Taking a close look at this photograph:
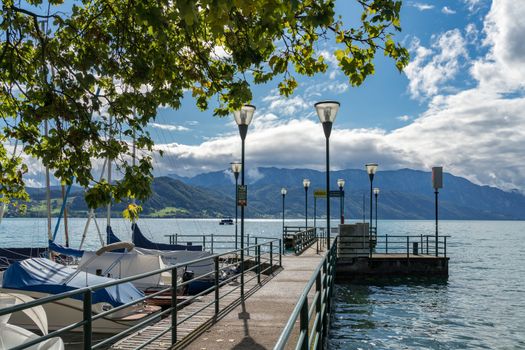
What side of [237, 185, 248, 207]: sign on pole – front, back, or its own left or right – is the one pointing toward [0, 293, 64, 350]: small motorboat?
front

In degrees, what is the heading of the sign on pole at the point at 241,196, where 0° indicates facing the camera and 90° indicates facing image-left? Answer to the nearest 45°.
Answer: approximately 0°

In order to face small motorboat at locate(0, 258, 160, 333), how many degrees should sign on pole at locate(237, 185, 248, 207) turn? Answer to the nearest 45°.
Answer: approximately 45° to its right
